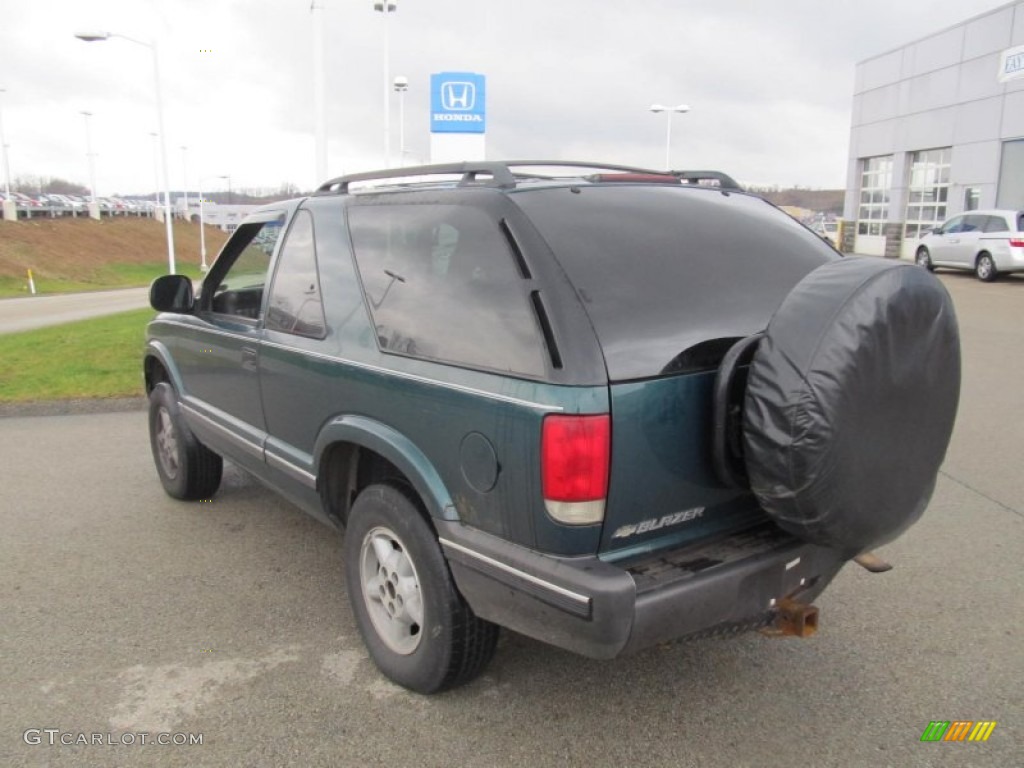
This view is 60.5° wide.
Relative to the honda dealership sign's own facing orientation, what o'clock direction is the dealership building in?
The dealership building is roughly at 8 o'clock from the honda dealership sign.

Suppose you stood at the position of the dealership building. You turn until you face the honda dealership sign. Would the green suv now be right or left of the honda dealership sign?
left

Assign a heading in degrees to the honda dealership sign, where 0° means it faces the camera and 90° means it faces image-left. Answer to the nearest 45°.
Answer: approximately 0°

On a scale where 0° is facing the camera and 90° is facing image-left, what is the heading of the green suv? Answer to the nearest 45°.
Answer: approximately 135°

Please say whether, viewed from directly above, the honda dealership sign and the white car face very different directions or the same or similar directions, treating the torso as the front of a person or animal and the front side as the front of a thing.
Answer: very different directions

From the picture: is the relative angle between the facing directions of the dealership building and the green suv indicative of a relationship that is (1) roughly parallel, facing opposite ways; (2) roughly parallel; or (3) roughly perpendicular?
roughly perpendicular

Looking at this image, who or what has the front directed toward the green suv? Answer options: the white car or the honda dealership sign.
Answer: the honda dealership sign

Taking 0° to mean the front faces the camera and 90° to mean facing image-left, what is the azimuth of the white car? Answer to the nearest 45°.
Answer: approximately 135°
